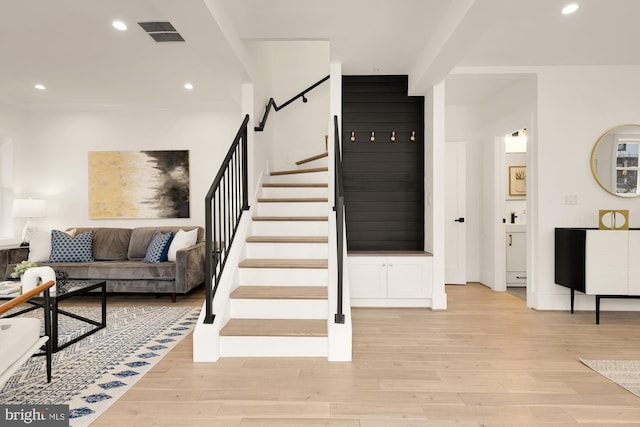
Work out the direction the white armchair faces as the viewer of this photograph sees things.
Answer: facing away from the viewer and to the right of the viewer

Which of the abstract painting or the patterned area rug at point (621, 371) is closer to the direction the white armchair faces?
the abstract painting

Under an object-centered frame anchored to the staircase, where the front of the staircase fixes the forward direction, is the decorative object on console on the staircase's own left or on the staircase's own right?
on the staircase's own left

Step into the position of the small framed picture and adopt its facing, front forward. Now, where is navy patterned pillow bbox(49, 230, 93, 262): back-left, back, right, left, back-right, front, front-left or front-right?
front-right

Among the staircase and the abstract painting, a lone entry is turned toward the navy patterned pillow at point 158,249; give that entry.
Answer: the abstract painting

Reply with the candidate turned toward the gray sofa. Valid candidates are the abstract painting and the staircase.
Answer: the abstract painting

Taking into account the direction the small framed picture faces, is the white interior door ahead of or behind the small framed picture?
ahead

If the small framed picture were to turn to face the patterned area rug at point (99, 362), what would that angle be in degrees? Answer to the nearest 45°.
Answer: approximately 45° to its right

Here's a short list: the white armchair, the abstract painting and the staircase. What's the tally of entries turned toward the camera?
2

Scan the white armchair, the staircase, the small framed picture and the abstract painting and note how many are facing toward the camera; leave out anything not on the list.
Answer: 3

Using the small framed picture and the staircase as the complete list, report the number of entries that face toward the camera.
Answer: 2
